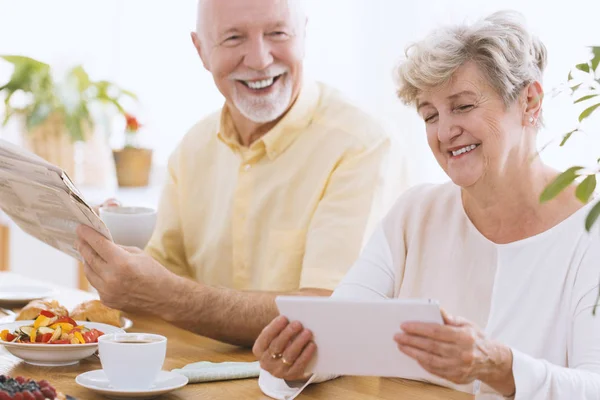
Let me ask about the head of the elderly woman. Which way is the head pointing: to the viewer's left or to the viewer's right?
to the viewer's left

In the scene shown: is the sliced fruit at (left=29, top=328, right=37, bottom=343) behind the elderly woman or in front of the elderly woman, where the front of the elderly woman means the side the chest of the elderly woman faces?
in front

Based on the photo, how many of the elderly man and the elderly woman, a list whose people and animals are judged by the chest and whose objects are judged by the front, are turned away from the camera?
0

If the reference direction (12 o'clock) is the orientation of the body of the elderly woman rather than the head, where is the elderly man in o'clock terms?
The elderly man is roughly at 3 o'clock from the elderly woman.

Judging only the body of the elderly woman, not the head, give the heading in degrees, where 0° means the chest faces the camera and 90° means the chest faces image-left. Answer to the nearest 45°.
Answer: approximately 45°

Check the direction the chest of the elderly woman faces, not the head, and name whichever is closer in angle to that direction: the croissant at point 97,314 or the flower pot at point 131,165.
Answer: the croissant

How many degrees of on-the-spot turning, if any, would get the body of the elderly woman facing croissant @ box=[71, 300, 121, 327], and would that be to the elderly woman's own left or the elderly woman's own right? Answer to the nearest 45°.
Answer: approximately 45° to the elderly woman's own right

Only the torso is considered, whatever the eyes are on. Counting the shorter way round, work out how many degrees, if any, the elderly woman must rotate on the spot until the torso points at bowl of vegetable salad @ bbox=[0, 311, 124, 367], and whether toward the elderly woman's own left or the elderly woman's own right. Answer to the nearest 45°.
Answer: approximately 45° to the elderly woman's own right

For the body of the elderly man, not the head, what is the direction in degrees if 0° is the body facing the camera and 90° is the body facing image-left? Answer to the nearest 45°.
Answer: approximately 45°

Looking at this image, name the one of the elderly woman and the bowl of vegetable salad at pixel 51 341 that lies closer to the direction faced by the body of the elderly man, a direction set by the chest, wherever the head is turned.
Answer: the bowl of vegetable salad

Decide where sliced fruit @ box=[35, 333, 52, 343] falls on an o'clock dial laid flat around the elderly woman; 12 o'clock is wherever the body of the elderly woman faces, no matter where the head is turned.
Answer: The sliced fruit is roughly at 1 o'clock from the elderly woman.

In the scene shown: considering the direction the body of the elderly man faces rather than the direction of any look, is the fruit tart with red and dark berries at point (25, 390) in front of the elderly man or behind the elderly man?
in front

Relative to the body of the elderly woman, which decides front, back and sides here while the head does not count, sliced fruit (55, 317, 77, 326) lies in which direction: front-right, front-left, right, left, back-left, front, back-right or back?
front-right

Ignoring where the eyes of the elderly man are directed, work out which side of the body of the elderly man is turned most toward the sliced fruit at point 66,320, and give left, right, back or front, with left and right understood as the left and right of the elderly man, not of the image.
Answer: front
